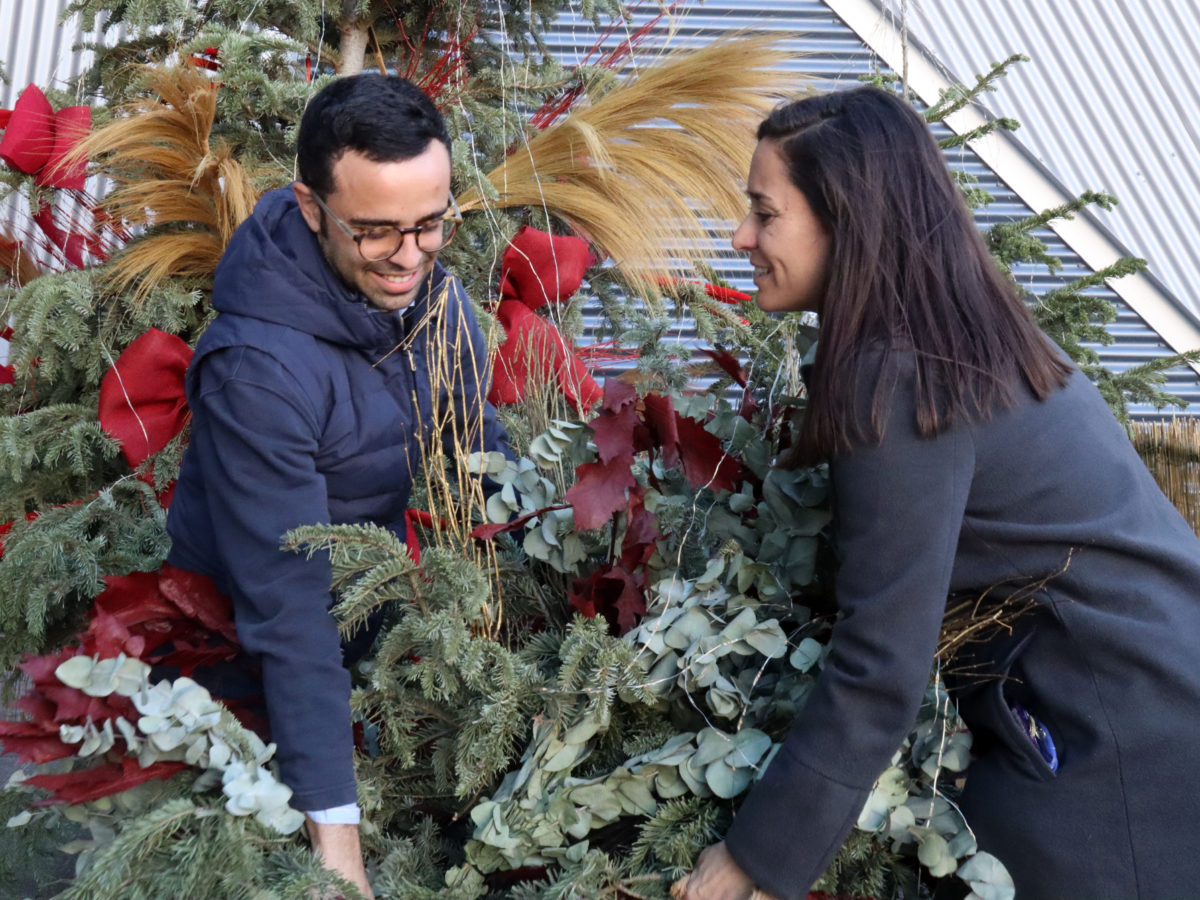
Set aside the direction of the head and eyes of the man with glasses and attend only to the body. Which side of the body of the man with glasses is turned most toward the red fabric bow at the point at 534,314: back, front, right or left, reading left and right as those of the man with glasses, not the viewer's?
left

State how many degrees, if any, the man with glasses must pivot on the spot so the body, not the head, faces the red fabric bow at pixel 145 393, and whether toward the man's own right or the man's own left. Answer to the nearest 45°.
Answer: approximately 180°

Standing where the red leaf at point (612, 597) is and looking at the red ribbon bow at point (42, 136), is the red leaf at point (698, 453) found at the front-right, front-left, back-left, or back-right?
back-right

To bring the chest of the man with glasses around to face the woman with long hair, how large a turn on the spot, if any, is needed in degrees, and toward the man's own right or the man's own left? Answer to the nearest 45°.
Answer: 0° — they already face them

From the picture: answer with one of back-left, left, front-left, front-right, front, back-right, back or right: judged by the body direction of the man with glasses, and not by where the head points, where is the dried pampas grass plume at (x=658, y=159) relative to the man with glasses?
left

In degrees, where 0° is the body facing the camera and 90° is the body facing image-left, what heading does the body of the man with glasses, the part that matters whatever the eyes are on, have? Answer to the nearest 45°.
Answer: approximately 315°

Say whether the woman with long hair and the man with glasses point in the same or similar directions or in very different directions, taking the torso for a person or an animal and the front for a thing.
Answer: very different directions

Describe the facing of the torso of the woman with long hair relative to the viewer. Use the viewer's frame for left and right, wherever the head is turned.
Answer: facing to the left of the viewer

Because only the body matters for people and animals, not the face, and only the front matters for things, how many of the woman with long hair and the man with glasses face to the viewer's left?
1

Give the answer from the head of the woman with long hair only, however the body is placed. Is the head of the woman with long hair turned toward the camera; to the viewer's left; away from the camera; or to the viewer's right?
to the viewer's left
